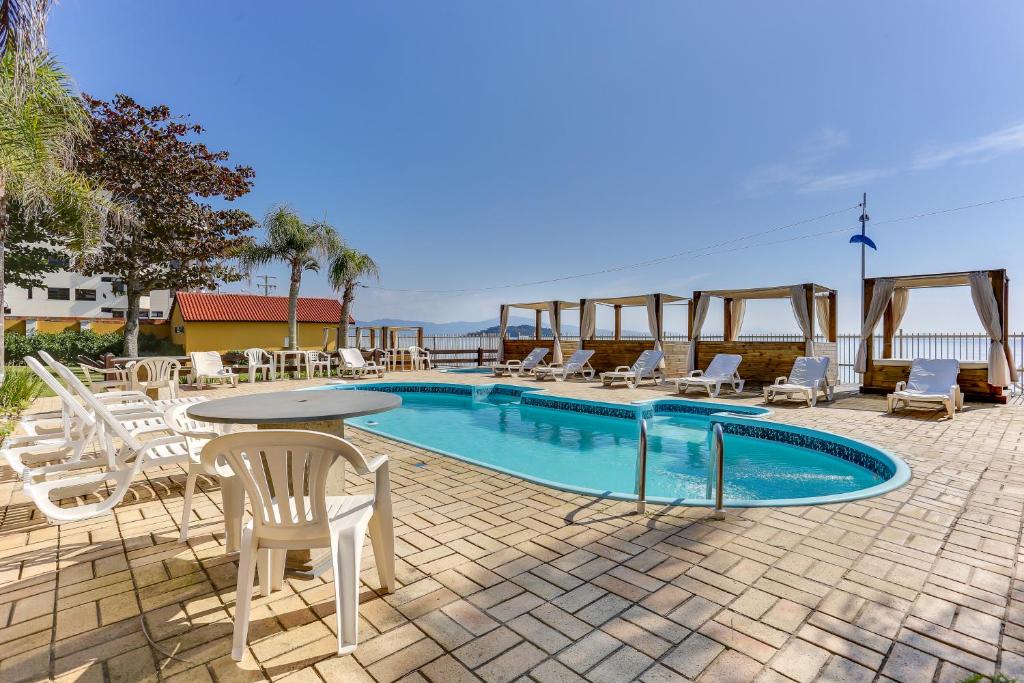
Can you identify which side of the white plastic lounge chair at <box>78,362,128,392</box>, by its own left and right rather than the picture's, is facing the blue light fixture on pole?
front

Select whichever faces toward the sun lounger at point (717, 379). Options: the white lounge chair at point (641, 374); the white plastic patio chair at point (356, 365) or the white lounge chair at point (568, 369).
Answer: the white plastic patio chair

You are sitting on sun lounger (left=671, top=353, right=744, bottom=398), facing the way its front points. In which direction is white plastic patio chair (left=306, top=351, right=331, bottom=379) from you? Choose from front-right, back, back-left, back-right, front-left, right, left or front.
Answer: front-right

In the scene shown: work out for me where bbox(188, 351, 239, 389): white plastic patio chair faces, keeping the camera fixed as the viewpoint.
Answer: facing the viewer and to the right of the viewer

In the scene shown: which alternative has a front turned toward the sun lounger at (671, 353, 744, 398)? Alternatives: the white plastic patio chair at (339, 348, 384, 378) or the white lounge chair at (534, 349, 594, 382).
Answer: the white plastic patio chair

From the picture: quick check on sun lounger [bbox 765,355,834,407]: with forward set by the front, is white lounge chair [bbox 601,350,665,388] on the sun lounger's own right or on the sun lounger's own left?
on the sun lounger's own right

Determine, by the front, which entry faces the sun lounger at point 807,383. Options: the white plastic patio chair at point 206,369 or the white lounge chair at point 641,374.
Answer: the white plastic patio chair

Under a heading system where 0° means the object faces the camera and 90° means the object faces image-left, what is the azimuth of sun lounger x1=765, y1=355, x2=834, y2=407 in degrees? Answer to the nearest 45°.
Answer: approximately 45°

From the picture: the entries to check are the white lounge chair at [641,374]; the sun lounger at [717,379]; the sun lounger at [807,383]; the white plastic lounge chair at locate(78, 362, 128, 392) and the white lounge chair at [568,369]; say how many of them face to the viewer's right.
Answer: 1

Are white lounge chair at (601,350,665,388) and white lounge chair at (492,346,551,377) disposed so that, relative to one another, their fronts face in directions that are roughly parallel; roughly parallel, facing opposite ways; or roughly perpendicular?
roughly parallel

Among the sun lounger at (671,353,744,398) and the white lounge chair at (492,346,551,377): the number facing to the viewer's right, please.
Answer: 0

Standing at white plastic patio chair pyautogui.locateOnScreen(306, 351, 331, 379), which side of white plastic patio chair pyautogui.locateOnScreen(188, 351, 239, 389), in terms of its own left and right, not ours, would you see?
left

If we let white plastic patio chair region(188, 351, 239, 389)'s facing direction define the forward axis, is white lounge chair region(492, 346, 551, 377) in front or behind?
in front

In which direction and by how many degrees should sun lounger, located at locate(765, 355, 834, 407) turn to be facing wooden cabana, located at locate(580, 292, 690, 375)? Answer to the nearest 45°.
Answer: approximately 90° to its right

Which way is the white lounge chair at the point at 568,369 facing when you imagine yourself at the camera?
facing the viewer and to the left of the viewer

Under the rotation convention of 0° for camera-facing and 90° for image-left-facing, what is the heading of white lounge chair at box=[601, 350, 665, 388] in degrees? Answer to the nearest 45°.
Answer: approximately 45°

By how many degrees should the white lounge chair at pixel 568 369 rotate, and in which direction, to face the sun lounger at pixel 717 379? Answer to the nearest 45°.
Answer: approximately 90° to its left

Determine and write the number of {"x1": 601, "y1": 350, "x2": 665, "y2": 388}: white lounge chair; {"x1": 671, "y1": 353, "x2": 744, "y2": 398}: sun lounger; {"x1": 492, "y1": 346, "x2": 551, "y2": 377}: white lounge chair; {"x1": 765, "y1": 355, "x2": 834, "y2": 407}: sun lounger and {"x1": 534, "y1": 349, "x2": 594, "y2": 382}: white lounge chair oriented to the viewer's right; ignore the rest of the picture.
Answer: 0
